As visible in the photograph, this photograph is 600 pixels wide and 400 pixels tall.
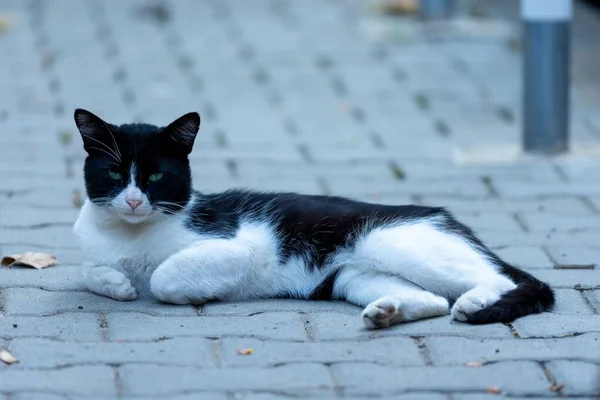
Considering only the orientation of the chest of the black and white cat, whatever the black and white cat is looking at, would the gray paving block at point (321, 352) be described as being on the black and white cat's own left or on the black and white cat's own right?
on the black and white cat's own left

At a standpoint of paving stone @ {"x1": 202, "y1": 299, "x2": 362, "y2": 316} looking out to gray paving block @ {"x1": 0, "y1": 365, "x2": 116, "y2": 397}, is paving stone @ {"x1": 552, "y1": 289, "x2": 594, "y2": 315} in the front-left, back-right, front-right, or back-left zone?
back-left

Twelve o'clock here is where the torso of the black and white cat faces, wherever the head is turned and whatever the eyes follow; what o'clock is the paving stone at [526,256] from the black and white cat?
The paving stone is roughly at 5 o'clock from the black and white cat.

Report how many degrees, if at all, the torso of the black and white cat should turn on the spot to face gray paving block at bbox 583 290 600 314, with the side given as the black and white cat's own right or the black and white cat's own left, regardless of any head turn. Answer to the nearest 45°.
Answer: approximately 180°

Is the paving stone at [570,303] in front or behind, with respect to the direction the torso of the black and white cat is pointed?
behind

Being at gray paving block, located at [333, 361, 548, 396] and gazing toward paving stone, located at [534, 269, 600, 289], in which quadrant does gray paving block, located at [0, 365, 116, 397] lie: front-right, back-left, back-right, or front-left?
back-left

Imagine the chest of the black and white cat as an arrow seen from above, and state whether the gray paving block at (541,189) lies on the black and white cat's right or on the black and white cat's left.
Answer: on the black and white cat's right

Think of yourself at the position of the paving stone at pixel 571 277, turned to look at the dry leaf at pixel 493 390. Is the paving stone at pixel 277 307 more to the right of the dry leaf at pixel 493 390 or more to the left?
right

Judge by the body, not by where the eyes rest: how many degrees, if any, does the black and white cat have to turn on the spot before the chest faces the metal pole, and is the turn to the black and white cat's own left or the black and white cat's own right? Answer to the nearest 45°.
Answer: approximately 135° to the black and white cat's own right

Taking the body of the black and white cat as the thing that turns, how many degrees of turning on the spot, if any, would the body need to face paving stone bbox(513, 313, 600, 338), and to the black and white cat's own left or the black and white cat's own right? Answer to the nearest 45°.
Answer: approximately 180°

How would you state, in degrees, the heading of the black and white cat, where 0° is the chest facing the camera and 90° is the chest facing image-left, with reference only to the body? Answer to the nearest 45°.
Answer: approximately 90°

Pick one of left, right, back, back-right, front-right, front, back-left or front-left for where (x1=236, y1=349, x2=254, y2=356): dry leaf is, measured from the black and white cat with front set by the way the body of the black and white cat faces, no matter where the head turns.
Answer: left

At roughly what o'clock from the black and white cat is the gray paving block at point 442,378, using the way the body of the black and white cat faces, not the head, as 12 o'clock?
The gray paving block is roughly at 8 o'clock from the black and white cat.
